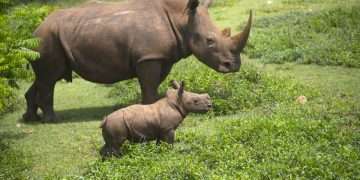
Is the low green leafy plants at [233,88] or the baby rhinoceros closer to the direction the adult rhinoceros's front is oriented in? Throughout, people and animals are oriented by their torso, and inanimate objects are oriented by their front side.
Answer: the low green leafy plants

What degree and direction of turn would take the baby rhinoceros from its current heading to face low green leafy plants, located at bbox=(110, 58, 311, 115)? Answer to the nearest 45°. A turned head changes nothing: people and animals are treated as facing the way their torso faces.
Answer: approximately 45° to its left

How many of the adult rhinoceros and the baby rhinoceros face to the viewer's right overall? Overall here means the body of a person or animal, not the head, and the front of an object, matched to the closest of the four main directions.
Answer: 2

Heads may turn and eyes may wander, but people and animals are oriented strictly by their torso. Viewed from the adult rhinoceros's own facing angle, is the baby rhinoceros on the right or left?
on its right

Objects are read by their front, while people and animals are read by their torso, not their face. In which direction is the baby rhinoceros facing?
to the viewer's right

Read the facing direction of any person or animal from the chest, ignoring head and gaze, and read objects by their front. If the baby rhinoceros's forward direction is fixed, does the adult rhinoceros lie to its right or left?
on its left

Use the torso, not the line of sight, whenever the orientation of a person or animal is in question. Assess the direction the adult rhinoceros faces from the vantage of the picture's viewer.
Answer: facing to the right of the viewer

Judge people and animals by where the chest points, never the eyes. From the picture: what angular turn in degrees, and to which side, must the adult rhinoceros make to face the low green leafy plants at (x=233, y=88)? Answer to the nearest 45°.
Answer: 0° — it already faces it

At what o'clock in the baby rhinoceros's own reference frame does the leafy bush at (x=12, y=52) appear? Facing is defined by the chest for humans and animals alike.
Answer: The leafy bush is roughly at 7 o'clock from the baby rhinoceros.
